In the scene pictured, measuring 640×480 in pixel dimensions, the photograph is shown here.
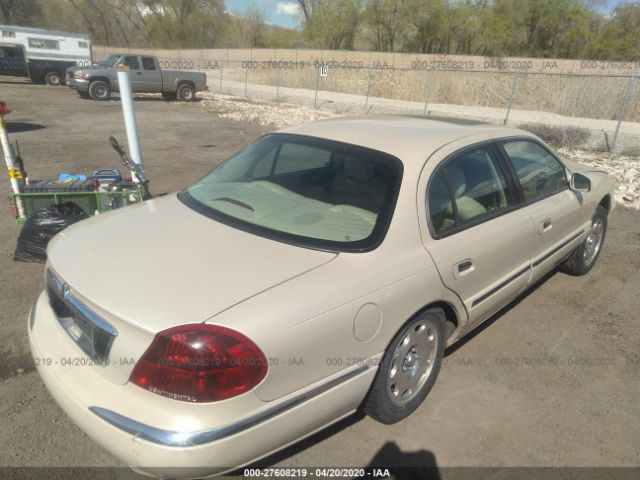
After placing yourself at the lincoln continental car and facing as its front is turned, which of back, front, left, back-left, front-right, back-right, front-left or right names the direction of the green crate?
left

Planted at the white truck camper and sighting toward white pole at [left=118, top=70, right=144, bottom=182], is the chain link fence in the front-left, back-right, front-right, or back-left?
front-left

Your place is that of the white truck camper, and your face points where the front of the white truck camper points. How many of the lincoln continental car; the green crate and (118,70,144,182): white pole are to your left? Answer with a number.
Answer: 3

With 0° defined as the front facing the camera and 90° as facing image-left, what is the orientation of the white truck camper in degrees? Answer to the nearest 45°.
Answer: approximately 90°

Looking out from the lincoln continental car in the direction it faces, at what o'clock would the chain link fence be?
The chain link fence is roughly at 11 o'clock from the lincoln continental car.

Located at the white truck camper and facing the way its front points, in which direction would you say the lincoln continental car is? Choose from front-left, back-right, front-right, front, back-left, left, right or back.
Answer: left

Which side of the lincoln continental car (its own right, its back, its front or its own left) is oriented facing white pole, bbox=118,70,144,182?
left

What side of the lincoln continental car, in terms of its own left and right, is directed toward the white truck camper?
left

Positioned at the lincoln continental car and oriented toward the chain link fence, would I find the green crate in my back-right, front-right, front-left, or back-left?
front-left

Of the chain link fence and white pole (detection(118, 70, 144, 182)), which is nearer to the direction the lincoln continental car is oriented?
the chain link fence

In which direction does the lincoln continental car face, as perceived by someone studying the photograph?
facing away from the viewer and to the right of the viewer

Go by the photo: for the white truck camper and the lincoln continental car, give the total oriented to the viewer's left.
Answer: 1

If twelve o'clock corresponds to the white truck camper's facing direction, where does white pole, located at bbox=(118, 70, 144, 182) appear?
The white pole is roughly at 9 o'clock from the white truck camper.
